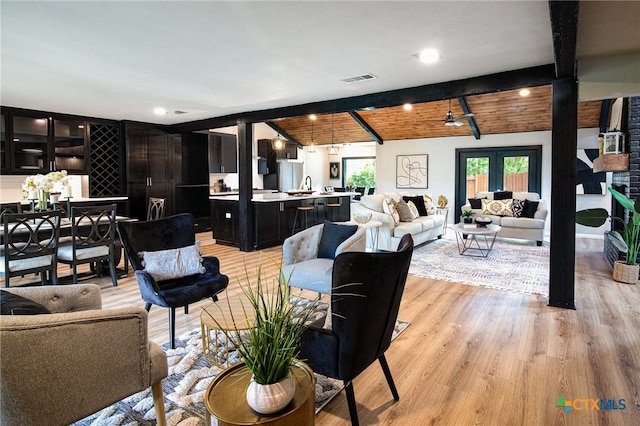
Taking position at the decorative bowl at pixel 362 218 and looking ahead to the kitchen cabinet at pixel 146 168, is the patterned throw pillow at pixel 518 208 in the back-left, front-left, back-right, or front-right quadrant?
back-right

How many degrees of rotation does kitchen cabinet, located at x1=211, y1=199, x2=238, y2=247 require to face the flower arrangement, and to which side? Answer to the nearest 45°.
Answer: approximately 45° to its right

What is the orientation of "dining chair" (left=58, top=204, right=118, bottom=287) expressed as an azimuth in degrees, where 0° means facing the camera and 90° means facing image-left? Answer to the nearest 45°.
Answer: approximately 135°

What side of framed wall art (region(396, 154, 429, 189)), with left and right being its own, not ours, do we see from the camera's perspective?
front

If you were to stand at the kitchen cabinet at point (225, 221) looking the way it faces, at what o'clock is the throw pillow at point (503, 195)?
The throw pillow is roughly at 9 o'clock from the kitchen cabinet.

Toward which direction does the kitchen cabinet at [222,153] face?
toward the camera

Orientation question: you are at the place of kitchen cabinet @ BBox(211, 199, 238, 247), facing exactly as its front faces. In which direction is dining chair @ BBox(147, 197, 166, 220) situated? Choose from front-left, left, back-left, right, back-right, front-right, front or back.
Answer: right

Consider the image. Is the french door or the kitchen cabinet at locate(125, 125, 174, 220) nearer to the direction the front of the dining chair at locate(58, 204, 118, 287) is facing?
the kitchen cabinet

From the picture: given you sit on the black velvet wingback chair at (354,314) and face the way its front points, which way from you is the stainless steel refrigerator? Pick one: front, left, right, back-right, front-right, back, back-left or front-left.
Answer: front-right

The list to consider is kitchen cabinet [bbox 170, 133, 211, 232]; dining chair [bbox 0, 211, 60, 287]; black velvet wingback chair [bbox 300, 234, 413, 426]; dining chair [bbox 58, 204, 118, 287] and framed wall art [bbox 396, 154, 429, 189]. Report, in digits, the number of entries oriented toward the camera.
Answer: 2

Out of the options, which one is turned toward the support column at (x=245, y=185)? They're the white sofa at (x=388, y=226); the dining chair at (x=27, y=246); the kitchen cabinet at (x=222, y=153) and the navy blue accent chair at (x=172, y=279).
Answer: the kitchen cabinet

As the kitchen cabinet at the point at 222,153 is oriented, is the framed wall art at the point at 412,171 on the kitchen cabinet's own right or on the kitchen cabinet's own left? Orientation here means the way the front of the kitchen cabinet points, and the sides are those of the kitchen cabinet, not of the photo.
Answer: on the kitchen cabinet's own left

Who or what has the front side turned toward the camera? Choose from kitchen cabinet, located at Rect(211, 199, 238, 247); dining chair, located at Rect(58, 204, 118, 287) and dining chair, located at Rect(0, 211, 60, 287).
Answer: the kitchen cabinet

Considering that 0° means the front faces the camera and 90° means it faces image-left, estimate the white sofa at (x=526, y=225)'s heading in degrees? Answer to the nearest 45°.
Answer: approximately 45°

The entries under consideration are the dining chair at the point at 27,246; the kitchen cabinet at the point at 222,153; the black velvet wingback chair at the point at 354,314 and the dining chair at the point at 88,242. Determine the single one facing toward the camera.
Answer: the kitchen cabinet
